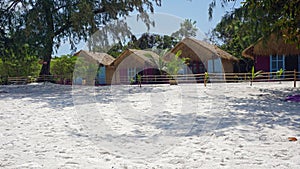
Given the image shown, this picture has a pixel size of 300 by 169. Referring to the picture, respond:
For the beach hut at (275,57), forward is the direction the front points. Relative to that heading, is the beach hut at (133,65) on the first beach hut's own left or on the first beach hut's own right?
on the first beach hut's own right

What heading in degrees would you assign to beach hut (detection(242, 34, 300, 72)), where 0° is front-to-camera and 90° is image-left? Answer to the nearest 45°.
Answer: approximately 0°

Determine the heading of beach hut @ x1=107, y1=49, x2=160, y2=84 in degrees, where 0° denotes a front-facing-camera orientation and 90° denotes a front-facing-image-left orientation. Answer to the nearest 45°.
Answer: approximately 45°

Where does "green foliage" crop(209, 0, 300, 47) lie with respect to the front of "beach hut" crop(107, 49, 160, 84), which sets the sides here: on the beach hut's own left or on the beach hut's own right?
on the beach hut's own left

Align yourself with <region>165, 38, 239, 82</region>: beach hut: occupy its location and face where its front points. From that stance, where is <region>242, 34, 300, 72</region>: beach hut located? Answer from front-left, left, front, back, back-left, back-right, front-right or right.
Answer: left

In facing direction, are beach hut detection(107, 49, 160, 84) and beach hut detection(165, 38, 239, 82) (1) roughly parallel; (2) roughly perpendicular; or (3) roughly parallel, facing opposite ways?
roughly parallel

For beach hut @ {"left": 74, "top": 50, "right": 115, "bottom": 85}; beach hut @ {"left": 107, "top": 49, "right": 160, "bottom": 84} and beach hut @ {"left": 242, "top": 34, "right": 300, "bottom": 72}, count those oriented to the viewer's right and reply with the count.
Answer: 0

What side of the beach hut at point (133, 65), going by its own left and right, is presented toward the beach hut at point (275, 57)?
left

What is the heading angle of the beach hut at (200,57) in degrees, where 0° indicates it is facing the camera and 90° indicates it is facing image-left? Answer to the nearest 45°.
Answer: approximately 45°

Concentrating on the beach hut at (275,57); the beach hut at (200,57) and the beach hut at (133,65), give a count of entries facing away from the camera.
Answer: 0

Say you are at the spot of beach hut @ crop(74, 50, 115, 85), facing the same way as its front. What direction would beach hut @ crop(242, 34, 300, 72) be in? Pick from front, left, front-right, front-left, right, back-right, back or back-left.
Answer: left

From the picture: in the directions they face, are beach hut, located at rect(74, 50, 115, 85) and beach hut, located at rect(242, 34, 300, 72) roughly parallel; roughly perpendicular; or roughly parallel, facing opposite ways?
roughly parallel
